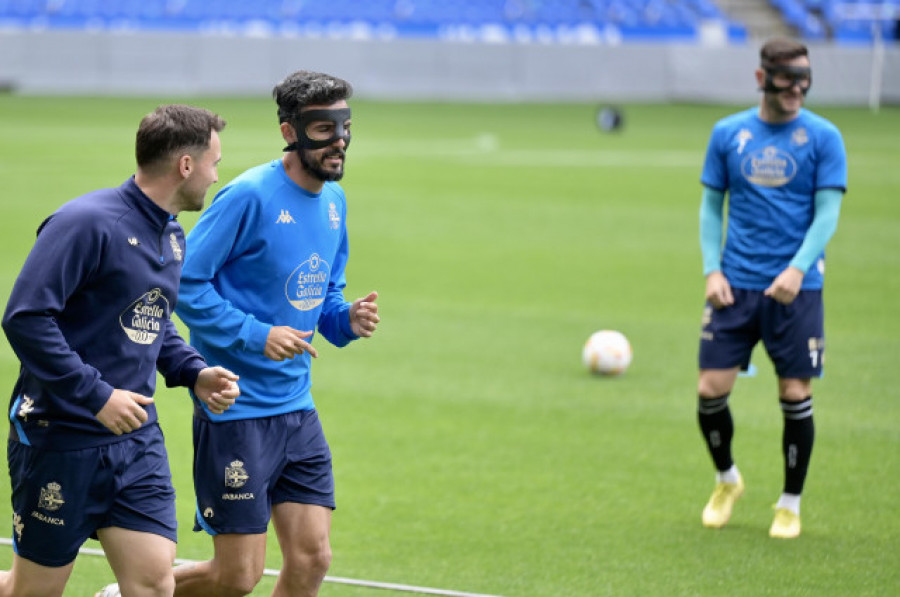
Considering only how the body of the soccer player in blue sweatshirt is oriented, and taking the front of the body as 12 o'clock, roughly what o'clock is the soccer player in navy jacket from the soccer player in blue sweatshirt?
The soccer player in navy jacket is roughly at 3 o'clock from the soccer player in blue sweatshirt.

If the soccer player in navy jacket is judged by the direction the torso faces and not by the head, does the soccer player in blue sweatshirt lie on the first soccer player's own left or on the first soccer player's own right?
on the first soccer player's own left

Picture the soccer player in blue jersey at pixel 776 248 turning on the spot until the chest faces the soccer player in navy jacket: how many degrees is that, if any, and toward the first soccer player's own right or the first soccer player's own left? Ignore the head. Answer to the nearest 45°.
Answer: approximately 45° to the first soccer player's own right

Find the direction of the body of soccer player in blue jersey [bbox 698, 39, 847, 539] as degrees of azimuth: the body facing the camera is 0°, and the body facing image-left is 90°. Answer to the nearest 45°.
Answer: approximately 0°

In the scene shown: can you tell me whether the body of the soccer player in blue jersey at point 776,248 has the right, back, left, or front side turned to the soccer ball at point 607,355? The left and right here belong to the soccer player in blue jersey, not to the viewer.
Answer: back

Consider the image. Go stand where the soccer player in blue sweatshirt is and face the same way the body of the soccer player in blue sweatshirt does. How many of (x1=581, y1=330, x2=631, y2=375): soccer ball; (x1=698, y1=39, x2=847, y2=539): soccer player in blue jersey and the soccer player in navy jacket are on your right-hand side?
1

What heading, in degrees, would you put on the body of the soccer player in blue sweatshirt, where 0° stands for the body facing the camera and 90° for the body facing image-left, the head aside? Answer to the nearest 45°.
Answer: approximately 315°

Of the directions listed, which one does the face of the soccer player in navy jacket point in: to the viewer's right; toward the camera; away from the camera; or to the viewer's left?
to the viewer's right

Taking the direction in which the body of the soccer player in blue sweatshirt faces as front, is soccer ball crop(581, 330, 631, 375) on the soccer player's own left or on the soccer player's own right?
on the soccer player's own left

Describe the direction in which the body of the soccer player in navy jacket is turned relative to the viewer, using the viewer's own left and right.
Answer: facing the viewer and to the right of the viewer
